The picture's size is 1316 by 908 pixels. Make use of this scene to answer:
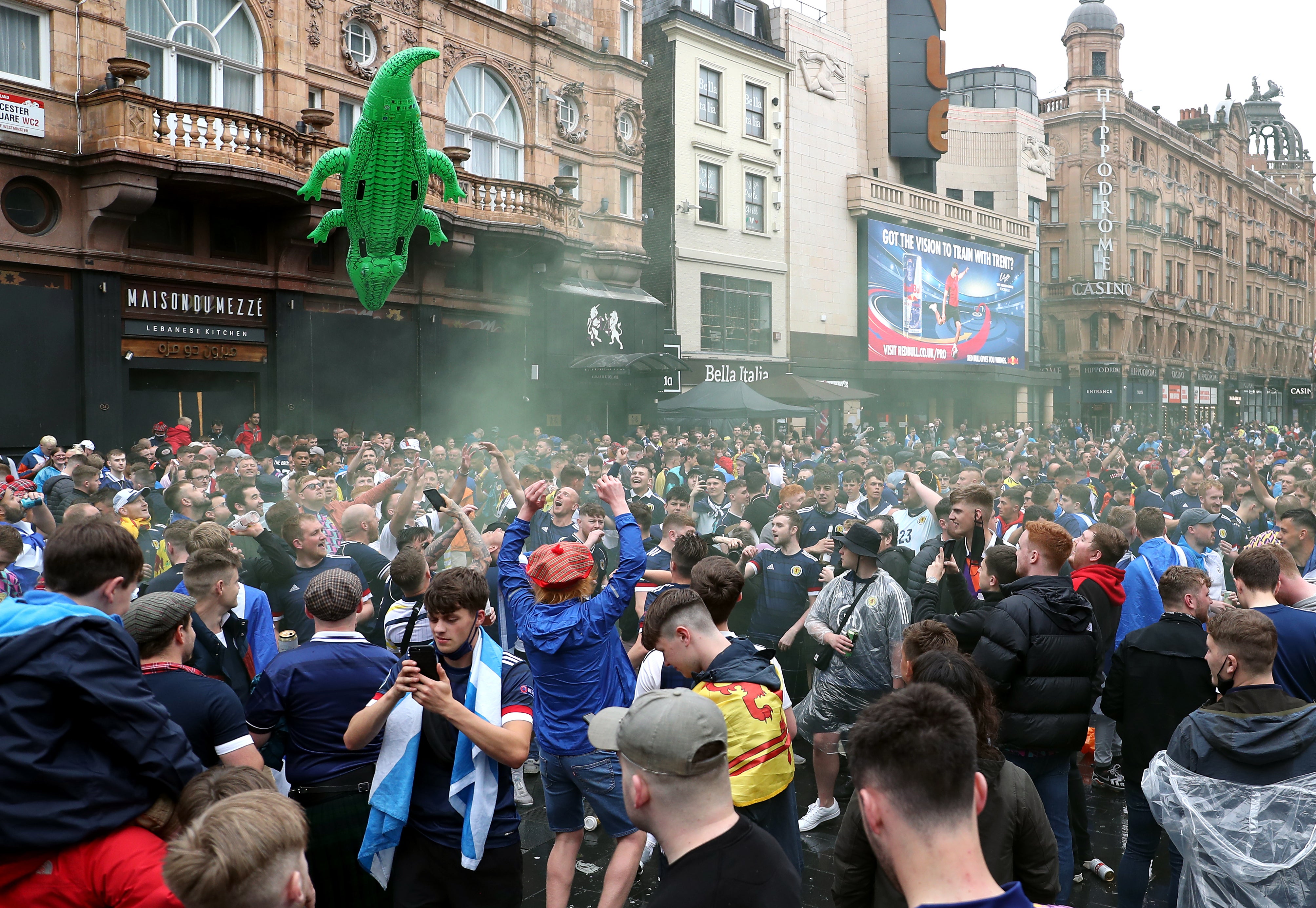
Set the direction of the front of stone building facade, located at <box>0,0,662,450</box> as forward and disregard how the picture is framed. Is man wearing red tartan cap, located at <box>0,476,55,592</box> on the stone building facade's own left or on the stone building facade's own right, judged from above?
on the stone building facade's own right

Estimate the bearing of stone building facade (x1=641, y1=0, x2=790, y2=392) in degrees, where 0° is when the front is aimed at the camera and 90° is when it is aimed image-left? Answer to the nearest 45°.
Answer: approximately 315°

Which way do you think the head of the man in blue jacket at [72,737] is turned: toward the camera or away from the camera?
away from the camera

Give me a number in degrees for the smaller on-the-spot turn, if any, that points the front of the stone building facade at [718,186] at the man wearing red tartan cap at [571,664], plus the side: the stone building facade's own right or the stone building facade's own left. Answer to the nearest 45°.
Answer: approximately 45° to the stone building facade's own right

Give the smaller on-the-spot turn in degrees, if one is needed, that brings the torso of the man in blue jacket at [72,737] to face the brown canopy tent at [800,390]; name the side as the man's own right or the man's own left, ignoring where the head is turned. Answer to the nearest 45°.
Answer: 0° — they already face it

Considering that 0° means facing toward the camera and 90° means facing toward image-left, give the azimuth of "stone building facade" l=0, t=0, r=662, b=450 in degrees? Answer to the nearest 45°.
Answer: approximately 315°

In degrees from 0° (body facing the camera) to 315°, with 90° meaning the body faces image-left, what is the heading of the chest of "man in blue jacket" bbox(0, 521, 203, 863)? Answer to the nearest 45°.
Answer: approximately 225°

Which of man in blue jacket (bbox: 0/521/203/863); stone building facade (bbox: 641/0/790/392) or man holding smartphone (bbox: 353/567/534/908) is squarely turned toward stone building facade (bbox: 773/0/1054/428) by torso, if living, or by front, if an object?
the man in blue jacket

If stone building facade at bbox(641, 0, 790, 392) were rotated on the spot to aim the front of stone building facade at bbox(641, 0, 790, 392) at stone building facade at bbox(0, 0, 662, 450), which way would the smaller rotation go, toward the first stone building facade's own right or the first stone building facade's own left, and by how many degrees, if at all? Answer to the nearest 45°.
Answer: approximately 90° to the first stone building facade's own right

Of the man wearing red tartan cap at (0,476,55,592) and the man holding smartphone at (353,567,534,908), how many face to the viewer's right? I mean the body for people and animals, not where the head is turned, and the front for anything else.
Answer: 1

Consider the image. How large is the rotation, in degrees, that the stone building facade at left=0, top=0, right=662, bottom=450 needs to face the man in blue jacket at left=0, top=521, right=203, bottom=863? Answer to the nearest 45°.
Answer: approximately 45° to its right

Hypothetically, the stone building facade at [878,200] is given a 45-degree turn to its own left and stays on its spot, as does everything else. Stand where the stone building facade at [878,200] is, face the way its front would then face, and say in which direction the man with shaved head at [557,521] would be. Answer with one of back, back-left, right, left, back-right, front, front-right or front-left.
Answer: right
